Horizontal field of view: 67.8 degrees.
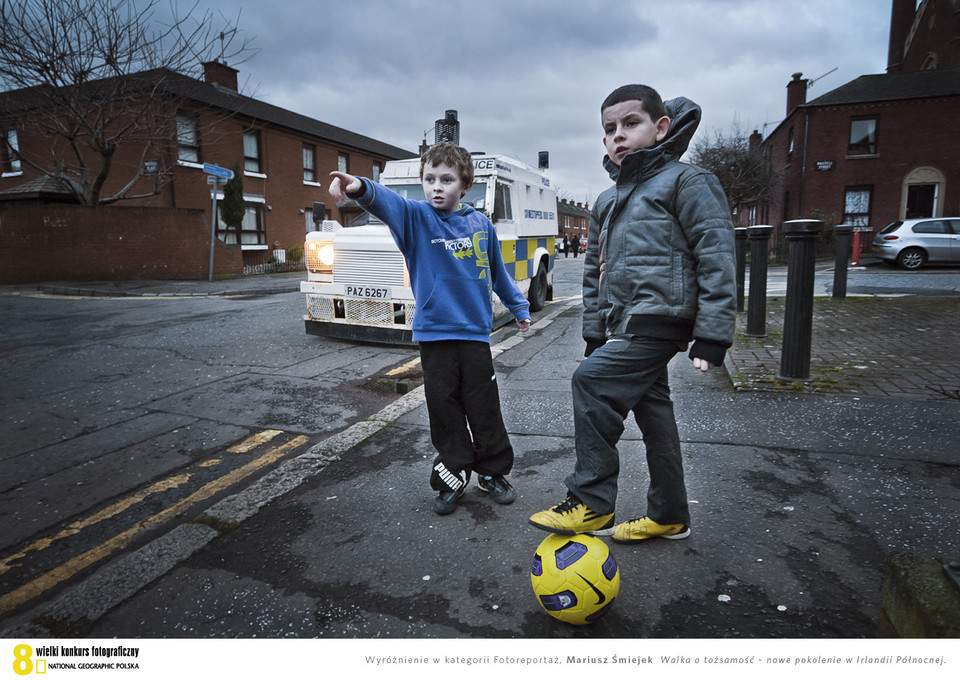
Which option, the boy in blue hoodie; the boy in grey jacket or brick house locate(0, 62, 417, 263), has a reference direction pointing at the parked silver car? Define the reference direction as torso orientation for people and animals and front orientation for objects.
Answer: the brick house

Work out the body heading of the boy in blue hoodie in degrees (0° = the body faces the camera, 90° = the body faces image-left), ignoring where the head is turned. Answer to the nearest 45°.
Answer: approximately 0°

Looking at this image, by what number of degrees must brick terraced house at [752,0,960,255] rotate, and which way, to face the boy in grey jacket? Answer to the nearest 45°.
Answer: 0° — it already faces them

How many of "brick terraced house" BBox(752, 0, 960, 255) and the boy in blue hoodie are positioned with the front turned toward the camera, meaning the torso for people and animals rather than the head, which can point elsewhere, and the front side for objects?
2

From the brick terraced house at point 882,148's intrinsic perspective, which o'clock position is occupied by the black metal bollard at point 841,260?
The black metal bollard is roughly at 12 o'clock from the brick terraced house.

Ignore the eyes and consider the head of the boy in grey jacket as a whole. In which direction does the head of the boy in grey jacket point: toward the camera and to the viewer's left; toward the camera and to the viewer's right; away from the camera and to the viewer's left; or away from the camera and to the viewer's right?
toward the camera and to the viewer's left

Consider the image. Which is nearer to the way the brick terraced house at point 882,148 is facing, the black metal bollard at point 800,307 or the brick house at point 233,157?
the black metal bollard

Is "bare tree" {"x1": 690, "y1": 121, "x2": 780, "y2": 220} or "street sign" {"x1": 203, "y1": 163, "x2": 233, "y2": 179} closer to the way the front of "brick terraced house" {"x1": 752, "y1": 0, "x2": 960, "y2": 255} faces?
the street sign

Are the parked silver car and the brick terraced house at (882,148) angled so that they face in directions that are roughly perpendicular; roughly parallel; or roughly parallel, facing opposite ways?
roughly perpendicular

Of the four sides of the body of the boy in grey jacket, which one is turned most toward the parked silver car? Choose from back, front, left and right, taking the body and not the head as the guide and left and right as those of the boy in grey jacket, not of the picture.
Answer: back
